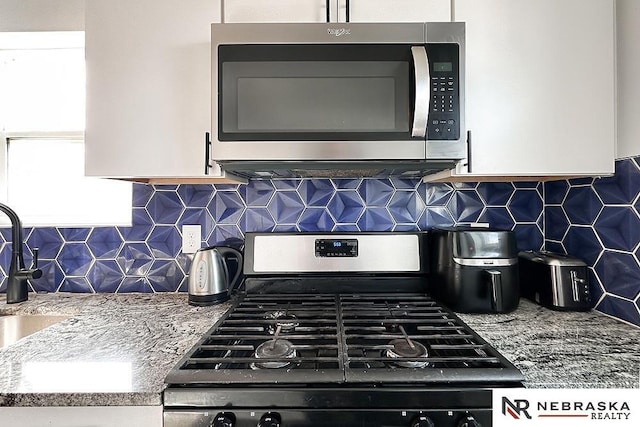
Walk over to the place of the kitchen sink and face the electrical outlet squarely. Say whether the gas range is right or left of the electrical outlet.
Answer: right

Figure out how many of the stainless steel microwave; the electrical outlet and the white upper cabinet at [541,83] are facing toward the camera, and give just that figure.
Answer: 3

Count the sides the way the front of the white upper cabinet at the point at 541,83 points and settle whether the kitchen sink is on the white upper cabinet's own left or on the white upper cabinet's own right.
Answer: on the white upper cabinet's own right

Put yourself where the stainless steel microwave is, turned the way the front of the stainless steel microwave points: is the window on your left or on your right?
on your right

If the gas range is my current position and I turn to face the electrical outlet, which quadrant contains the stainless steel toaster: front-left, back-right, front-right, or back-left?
back-right

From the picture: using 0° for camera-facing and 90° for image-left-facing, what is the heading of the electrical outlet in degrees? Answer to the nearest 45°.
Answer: approximately 0°

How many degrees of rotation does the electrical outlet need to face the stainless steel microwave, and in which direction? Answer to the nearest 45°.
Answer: approximately 45° to its left

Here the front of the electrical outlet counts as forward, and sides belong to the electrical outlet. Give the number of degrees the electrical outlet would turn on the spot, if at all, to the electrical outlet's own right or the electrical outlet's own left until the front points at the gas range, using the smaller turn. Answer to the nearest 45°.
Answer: approximately 45° to the electrical outlet's own left

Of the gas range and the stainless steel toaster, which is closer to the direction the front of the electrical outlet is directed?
the gas range
